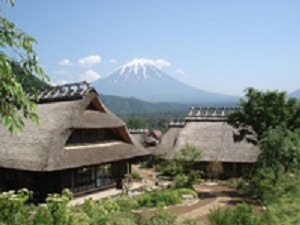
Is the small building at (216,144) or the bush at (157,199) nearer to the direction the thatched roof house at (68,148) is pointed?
the bush

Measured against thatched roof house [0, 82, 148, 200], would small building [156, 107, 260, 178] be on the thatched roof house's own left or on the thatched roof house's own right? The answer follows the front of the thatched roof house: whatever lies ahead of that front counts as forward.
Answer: on the thatched roof house's own left

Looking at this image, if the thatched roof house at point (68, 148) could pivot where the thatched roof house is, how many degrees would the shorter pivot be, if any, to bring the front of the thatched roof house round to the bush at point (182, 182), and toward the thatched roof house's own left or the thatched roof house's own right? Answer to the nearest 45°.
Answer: approximately 45° to the thatched roof house's own left

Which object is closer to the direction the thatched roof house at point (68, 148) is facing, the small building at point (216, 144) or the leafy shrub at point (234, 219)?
the leafy shrub

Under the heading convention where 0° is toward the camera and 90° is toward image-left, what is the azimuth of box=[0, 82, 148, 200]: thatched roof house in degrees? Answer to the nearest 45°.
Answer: approximately 315°

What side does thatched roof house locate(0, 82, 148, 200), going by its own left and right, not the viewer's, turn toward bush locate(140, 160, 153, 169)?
left
